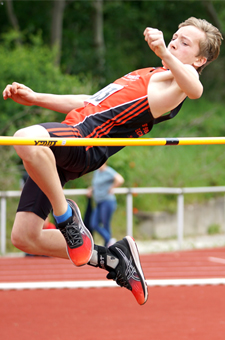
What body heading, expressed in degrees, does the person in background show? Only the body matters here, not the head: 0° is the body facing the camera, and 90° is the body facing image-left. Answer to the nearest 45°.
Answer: approximately 45°

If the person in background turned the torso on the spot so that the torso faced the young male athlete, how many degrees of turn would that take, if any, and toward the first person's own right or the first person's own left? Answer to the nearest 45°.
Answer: approximately 45° to the first person's own left
